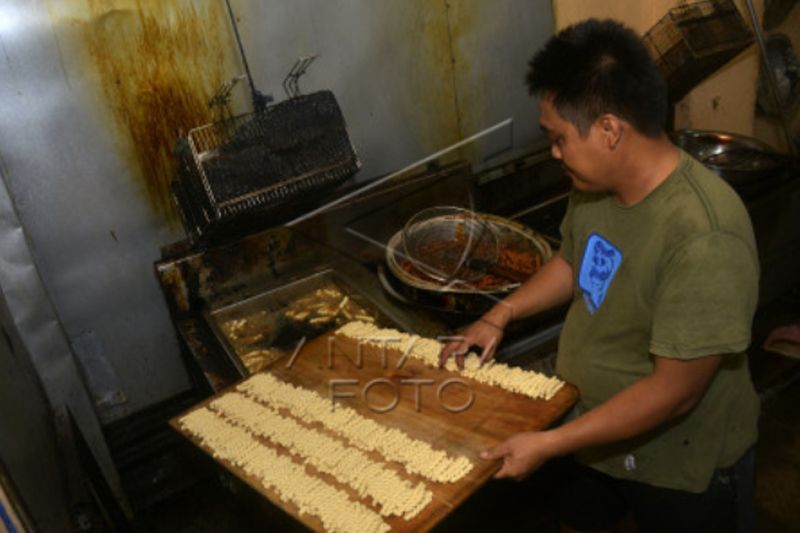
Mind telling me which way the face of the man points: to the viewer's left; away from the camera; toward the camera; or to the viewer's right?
to the viewer's left

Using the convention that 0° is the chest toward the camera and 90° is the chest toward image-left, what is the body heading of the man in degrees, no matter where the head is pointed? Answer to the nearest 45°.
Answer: approximately 45°

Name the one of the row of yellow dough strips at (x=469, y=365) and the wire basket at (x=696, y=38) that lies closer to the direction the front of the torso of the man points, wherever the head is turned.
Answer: the row of yellow dough strips

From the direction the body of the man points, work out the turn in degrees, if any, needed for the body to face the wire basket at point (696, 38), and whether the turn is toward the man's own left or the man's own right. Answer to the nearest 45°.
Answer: approximately 135° to the man's own right

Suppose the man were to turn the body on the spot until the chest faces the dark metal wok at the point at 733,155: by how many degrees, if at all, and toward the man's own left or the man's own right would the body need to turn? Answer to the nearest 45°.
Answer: approximately 135° to the man's own right
